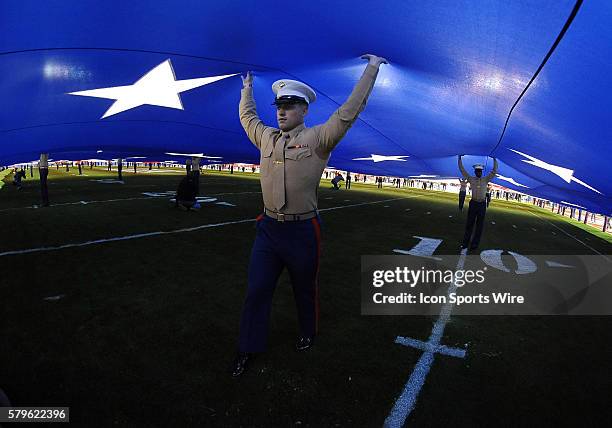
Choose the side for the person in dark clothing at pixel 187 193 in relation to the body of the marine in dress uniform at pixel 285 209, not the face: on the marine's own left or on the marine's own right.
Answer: on the marine's own right

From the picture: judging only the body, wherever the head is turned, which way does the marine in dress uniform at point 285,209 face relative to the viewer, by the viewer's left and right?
facing the viewer and to the left of the viewer
